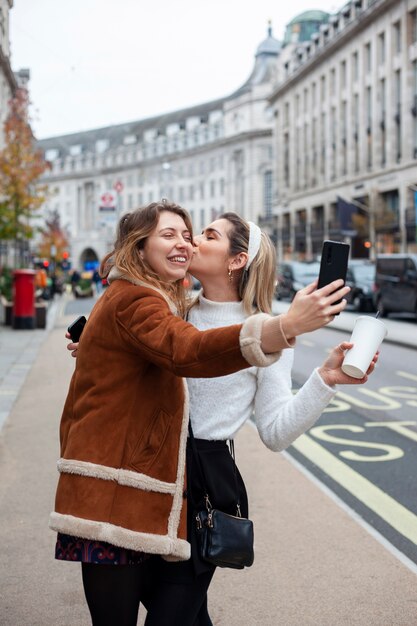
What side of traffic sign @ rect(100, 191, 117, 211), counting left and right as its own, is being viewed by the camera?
front

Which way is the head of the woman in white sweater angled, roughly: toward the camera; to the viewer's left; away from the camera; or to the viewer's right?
to the viewer's left

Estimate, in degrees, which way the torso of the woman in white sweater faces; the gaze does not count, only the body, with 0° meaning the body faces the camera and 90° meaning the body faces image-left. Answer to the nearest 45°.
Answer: approximately 45°

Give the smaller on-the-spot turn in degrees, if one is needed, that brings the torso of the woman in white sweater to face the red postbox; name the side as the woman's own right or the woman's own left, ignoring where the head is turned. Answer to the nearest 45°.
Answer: approximately 135° to the woman's own right

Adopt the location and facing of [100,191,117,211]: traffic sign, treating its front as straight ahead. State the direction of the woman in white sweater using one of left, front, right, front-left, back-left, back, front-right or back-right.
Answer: front

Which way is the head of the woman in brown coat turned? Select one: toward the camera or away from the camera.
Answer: toward the camera

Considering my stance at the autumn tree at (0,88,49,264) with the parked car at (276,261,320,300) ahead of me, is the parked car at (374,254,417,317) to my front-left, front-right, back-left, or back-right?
front-right

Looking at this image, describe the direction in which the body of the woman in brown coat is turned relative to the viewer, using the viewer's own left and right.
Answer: facing to the right of the viewer

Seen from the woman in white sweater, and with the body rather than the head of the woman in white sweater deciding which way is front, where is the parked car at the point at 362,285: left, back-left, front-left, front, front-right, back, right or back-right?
back-right

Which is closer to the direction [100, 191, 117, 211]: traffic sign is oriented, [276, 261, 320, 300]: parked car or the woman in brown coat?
the woman in brown coat
